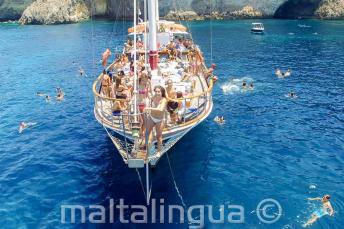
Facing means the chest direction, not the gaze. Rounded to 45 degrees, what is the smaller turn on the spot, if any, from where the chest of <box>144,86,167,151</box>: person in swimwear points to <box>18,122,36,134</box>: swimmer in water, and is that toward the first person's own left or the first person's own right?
approximately 90° to the first person's own right

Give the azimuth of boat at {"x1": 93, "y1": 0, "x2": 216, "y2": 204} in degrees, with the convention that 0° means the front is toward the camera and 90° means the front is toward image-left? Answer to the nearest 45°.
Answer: approximately 0°

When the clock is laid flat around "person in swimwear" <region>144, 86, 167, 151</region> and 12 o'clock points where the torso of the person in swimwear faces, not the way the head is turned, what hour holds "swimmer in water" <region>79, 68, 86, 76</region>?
The swimmer in water is roughly at 4 o'clock from the person in swimwear.

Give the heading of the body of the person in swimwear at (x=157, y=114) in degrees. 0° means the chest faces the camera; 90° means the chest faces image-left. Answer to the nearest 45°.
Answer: approximately 45°

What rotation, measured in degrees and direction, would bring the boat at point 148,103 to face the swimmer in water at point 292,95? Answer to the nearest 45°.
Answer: approximately 135° to its left

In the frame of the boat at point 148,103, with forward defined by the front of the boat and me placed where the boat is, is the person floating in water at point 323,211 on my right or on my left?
on my left
